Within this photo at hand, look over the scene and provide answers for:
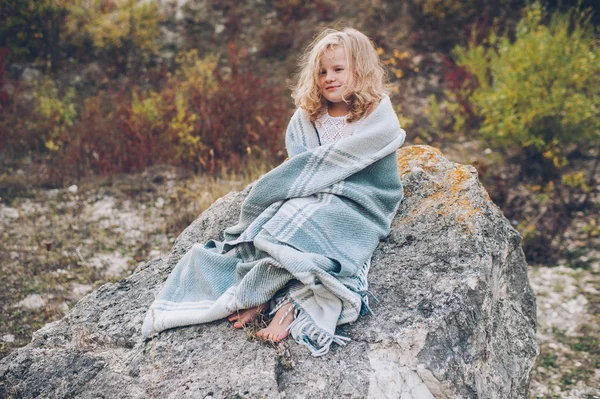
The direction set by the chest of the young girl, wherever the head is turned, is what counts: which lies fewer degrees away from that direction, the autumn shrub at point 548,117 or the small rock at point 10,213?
the small rock

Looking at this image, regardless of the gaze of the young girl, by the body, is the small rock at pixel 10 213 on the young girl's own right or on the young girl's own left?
on the young girl's own right

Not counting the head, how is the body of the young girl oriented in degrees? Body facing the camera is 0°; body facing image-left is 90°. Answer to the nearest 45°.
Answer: approximately 45°

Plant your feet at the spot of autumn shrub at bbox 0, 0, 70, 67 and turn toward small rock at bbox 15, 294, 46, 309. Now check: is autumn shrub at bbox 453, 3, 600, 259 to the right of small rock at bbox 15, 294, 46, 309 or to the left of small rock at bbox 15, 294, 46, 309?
left

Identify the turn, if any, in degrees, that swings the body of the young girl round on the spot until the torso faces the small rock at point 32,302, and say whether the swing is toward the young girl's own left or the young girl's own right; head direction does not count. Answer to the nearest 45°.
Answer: approximately 90° to the young girl's own right

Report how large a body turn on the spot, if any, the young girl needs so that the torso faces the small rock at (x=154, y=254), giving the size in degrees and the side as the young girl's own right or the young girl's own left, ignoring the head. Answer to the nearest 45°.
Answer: approximately 90° to the young girl's own right

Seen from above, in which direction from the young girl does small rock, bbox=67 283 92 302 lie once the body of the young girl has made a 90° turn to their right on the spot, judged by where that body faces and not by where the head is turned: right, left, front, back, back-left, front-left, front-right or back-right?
front

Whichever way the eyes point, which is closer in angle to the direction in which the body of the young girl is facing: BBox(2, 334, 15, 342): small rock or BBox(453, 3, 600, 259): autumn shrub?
the small rock

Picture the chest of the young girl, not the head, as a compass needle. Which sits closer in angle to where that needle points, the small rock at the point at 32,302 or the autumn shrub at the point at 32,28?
the small rock

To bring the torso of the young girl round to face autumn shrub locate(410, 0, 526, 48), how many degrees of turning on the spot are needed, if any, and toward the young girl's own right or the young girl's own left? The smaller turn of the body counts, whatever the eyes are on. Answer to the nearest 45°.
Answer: approximately 180°

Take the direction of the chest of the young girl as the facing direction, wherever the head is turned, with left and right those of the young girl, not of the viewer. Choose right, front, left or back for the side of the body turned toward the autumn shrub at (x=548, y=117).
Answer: back
